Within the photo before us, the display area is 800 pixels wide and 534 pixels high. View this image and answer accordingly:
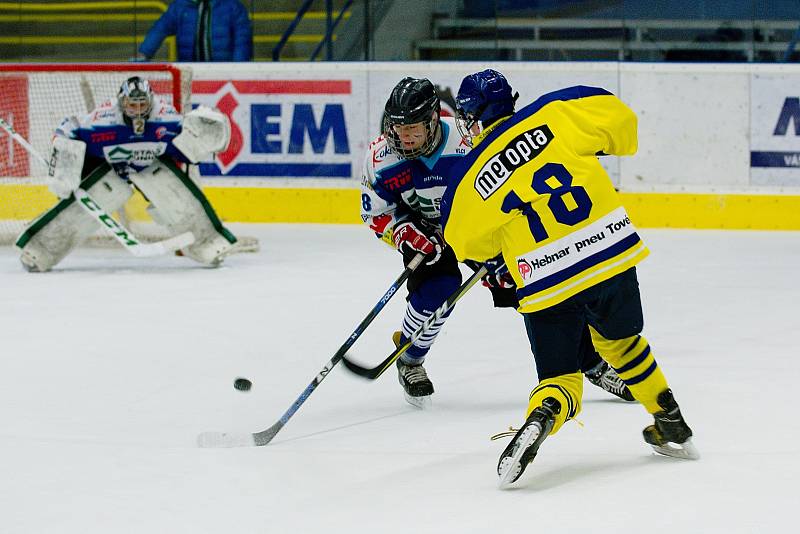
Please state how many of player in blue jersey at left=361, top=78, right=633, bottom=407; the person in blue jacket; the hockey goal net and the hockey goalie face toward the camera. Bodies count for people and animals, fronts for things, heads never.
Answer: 4

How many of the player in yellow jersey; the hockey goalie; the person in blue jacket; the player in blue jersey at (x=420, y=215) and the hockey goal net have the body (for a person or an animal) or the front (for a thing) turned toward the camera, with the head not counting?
4

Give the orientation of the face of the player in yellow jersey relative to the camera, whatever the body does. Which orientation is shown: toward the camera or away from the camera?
away from the camera

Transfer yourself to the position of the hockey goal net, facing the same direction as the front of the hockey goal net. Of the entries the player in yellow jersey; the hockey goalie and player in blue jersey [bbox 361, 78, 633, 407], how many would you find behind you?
0

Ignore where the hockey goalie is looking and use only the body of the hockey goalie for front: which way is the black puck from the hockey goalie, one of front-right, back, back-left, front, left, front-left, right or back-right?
front

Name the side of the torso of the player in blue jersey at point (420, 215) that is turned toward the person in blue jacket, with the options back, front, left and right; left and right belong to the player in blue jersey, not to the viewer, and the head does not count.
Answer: back

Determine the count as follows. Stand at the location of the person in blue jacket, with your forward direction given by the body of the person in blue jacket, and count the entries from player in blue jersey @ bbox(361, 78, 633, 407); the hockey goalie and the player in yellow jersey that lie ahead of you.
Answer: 3

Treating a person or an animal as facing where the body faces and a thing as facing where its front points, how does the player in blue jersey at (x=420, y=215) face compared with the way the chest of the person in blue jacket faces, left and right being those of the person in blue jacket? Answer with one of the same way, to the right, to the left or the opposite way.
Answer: the same way

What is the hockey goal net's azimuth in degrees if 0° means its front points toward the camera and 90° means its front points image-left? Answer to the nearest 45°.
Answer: approximately 0°

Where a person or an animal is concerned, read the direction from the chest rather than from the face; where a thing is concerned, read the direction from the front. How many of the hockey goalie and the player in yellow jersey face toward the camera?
1

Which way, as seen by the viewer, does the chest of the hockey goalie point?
toward the camera

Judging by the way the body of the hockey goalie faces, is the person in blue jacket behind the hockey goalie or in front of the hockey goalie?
behind

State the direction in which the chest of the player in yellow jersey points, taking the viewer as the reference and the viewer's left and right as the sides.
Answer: facing away from the viewer and to the left of the viewer

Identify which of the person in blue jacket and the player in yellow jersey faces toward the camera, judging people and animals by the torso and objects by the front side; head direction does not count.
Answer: the person in blue jacket

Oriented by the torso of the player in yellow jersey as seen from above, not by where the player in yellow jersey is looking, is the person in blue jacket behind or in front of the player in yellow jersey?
in front

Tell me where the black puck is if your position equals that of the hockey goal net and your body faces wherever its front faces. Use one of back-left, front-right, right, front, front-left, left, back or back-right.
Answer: front
